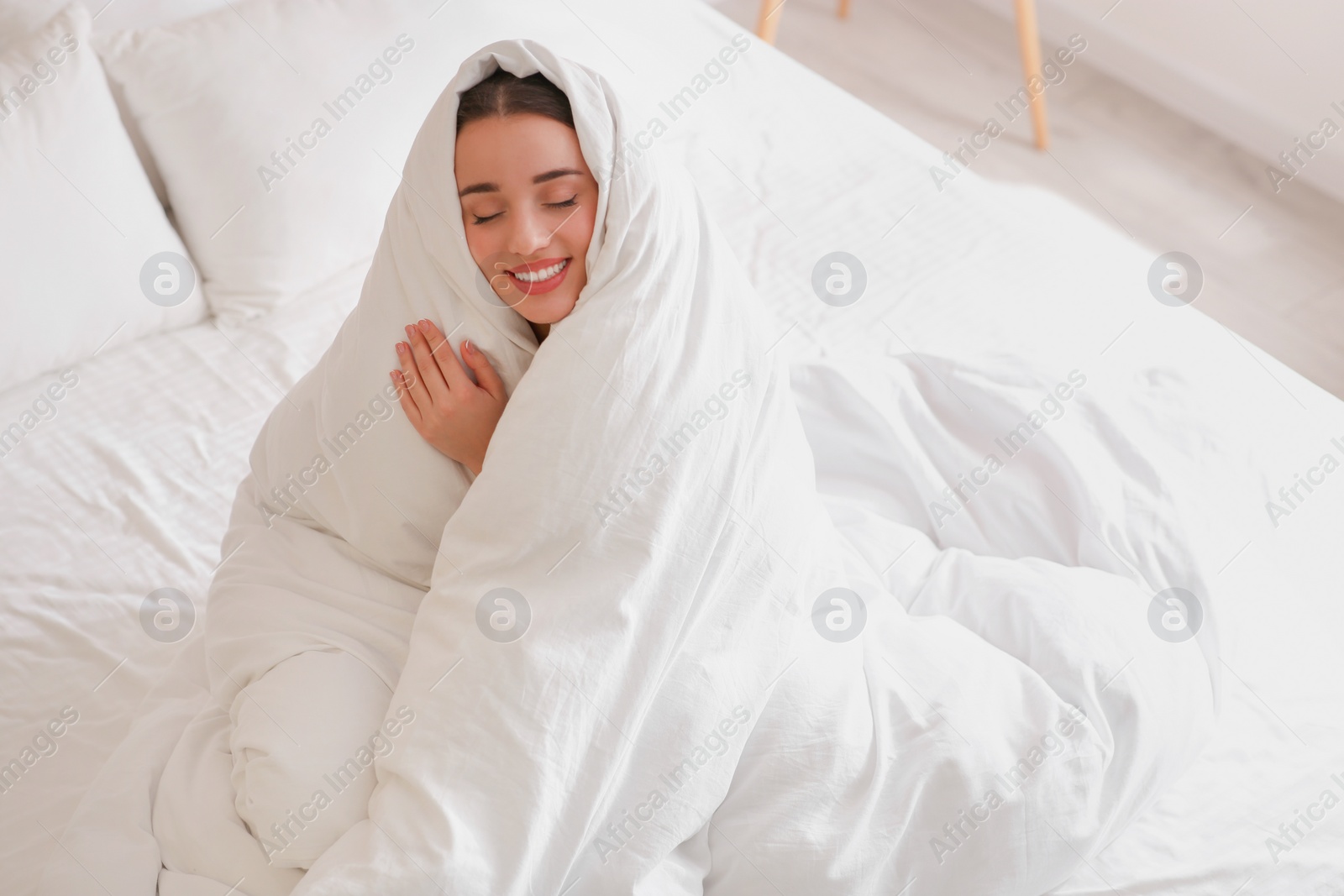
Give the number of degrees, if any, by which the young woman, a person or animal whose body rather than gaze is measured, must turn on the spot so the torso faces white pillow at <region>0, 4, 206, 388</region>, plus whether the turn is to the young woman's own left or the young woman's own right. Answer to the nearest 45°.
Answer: approximately 135° to the young woman's own right

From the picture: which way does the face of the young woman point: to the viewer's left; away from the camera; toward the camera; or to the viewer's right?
toward the camera

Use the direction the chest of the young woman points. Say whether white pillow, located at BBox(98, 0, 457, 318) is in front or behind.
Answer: behind

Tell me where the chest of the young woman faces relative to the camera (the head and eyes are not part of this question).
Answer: toward the camera
